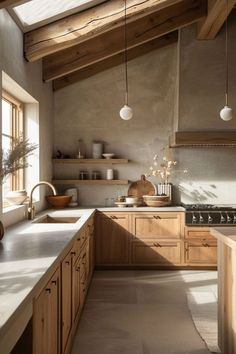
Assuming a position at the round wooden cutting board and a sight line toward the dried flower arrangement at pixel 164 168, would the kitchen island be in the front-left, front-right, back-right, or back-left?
front-right

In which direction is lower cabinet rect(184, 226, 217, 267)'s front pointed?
toward the camera

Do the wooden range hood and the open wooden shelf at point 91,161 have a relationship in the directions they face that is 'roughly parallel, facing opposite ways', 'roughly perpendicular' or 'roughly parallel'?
roughly parallel

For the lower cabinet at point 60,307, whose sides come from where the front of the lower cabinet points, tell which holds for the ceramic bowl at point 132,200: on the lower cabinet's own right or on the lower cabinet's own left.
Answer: on the lower cabinet's own left

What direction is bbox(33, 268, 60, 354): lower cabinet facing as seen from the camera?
to the viewer's right

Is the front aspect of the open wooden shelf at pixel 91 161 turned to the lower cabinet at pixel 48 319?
yes

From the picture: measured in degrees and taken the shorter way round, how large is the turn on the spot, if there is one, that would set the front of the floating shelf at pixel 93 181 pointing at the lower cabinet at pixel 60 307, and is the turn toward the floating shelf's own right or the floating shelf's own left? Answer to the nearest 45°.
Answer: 0° — it already faces it

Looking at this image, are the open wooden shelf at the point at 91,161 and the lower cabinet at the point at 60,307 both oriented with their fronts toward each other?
no

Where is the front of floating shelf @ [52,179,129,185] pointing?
toward the camera

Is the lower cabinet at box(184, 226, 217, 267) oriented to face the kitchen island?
yes

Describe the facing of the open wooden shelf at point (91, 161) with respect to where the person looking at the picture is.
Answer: facing the viewer

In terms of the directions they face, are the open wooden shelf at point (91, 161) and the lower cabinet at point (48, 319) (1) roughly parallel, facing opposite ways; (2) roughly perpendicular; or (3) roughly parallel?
roughly perpendicular

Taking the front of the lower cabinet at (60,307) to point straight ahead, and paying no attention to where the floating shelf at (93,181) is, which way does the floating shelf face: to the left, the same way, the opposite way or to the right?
to the right

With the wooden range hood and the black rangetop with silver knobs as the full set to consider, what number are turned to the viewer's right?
0

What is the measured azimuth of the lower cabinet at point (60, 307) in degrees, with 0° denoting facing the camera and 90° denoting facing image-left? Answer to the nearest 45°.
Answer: approximately 270°

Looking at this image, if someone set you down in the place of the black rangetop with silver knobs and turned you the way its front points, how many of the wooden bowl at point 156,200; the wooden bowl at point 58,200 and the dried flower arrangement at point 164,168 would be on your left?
0

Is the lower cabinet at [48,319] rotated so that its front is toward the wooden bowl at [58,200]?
no
